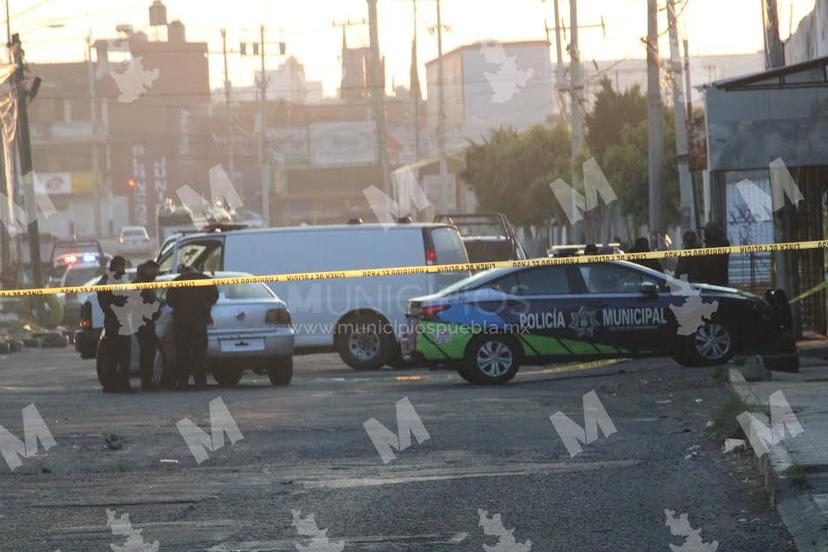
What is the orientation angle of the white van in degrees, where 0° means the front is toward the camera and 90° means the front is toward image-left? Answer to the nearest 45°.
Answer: approximately 135°

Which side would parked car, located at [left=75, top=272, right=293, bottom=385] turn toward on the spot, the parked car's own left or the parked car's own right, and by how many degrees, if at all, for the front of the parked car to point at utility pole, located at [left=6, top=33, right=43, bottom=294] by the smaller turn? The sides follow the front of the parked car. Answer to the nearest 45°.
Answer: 0° — it already faces it

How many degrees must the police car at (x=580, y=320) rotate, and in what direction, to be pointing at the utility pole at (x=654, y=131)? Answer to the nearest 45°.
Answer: approximately 90° to its left

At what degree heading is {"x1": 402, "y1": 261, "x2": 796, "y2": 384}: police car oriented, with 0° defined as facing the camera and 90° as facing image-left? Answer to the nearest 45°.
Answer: approximately 270°

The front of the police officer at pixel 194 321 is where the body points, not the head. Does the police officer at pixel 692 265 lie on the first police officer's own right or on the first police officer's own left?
on the first police officer's own right

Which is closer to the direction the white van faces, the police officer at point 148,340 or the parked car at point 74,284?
the parked car

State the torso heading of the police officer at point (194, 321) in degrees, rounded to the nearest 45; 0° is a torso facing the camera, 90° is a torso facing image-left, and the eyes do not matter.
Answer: approximately 180°

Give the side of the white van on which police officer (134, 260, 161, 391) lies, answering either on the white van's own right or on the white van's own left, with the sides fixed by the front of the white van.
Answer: on the white van's own left

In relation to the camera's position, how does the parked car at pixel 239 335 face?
facing away from the viewer

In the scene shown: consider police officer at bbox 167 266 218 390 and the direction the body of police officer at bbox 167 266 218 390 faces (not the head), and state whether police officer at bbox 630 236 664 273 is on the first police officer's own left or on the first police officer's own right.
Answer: on the first police officer's own right

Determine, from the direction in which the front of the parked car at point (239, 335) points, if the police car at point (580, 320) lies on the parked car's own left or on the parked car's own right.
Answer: on the parked car's own right
